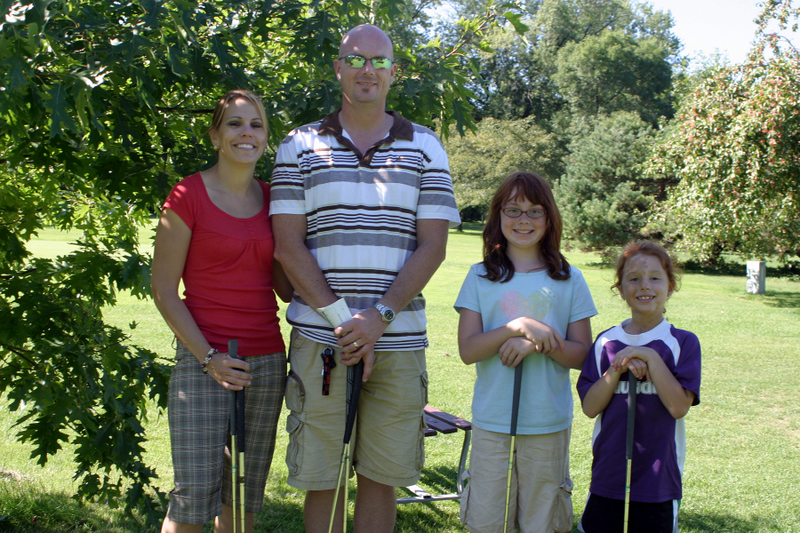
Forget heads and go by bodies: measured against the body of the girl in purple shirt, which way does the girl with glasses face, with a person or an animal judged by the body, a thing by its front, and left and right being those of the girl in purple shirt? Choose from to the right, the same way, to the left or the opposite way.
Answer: the same way

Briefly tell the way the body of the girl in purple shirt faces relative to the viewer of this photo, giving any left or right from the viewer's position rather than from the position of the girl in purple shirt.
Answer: facing the viewer

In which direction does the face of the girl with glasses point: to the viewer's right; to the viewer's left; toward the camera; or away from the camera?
toward the camera

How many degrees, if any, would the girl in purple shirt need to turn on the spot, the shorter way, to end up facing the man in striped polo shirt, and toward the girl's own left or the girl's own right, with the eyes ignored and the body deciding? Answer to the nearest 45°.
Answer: approximately 90° to the girl's own right

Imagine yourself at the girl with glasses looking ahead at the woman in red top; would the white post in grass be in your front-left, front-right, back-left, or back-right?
back-right

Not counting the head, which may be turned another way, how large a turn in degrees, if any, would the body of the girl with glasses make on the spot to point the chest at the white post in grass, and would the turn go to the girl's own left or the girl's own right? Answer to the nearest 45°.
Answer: approximately 180°

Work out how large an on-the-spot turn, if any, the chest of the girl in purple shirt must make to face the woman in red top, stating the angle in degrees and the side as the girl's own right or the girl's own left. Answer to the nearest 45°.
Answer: approximately 90° to the girl's own right

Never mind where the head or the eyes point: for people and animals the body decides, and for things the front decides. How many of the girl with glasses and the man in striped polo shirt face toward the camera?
2

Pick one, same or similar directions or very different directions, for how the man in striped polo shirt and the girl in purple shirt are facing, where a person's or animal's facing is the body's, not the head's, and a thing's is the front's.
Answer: same or similar directions

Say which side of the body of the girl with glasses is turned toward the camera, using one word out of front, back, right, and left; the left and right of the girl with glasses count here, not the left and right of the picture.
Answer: front

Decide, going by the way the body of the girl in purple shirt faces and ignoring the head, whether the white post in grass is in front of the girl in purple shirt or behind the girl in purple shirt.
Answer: behind

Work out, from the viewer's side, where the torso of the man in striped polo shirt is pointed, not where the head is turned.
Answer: toward the camera

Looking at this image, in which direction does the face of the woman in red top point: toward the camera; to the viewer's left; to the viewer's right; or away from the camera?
toward the camera

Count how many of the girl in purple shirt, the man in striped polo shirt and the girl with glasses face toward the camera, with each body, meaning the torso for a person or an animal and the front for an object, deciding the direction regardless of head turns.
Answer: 3

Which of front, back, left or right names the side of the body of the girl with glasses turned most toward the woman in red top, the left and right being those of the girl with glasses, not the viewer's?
right

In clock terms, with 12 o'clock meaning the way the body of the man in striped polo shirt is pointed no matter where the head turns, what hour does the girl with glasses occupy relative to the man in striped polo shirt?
The girl with glasses is roughly at 9 o'clock from the man in striped polo shirt.
